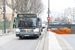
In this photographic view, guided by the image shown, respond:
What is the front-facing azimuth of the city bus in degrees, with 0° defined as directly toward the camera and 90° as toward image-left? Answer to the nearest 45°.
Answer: approximately 0°
